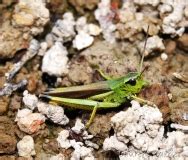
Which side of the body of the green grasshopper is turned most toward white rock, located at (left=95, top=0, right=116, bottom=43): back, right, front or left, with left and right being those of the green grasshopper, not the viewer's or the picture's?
left

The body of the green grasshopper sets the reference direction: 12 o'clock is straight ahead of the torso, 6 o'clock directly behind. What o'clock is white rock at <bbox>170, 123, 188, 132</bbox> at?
The white rock is roughly at 1 o'clock from the green grasshopper.

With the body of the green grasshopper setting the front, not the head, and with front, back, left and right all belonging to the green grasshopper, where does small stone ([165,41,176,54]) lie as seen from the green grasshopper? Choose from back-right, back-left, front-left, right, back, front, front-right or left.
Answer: front-left

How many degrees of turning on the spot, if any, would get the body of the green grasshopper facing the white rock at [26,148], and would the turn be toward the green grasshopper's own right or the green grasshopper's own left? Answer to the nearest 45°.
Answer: approximately 135° to the green grasshopper's own right

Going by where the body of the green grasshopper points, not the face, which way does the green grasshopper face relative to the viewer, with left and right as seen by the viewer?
facing to the right of the viewer

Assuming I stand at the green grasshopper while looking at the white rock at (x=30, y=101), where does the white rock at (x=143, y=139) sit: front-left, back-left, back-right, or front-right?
back-left

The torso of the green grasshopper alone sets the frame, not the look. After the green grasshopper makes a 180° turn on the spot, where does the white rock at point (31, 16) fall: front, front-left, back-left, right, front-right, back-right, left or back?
front-right
